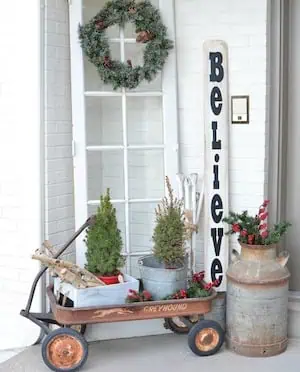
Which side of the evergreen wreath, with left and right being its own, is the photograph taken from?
front

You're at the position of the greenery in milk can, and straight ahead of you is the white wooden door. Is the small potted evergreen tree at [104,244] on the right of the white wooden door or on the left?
left
